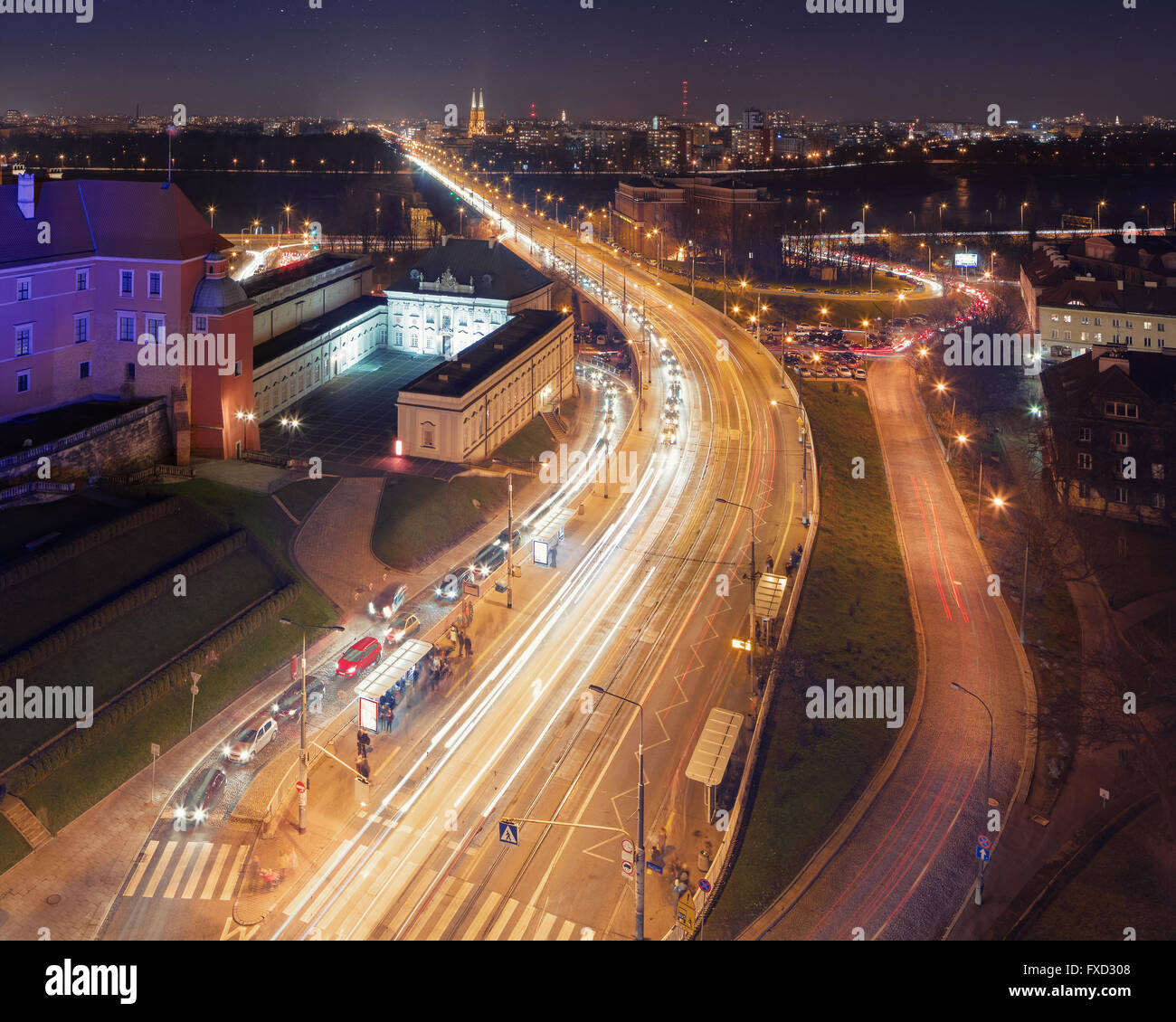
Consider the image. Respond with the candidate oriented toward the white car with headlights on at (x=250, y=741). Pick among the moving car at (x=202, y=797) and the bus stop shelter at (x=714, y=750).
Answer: the bus stop shelter

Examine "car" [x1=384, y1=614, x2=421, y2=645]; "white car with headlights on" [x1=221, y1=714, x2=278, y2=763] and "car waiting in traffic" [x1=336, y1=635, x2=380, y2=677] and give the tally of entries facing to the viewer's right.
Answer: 0

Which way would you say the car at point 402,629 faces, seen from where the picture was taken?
facing the viewer and to the left of the viewer

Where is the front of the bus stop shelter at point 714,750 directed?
to the viewer's left

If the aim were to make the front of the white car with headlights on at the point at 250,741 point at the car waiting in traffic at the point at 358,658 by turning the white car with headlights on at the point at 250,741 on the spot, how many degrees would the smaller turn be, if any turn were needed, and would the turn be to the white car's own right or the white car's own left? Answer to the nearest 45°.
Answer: approximately 180°

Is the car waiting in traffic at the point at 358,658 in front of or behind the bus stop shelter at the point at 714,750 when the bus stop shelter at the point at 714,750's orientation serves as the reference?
in front

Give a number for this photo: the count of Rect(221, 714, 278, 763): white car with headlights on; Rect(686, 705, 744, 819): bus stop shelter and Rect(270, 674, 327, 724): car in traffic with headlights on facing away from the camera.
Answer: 0

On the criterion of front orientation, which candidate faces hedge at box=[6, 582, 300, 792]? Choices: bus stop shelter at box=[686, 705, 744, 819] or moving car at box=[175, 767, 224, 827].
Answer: the bus stop shelter

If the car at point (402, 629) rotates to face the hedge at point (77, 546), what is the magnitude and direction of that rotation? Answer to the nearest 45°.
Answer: approximately 45° to its right

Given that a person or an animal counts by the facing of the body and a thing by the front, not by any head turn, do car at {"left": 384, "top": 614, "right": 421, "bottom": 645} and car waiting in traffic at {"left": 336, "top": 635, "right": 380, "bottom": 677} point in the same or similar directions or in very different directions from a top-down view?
same or similar directions

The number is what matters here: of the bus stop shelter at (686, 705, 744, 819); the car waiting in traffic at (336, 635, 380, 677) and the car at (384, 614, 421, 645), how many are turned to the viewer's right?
0

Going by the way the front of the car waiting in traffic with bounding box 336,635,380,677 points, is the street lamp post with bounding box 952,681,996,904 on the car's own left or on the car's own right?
on the car's own left

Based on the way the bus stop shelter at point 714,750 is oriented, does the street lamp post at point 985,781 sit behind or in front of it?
behind
